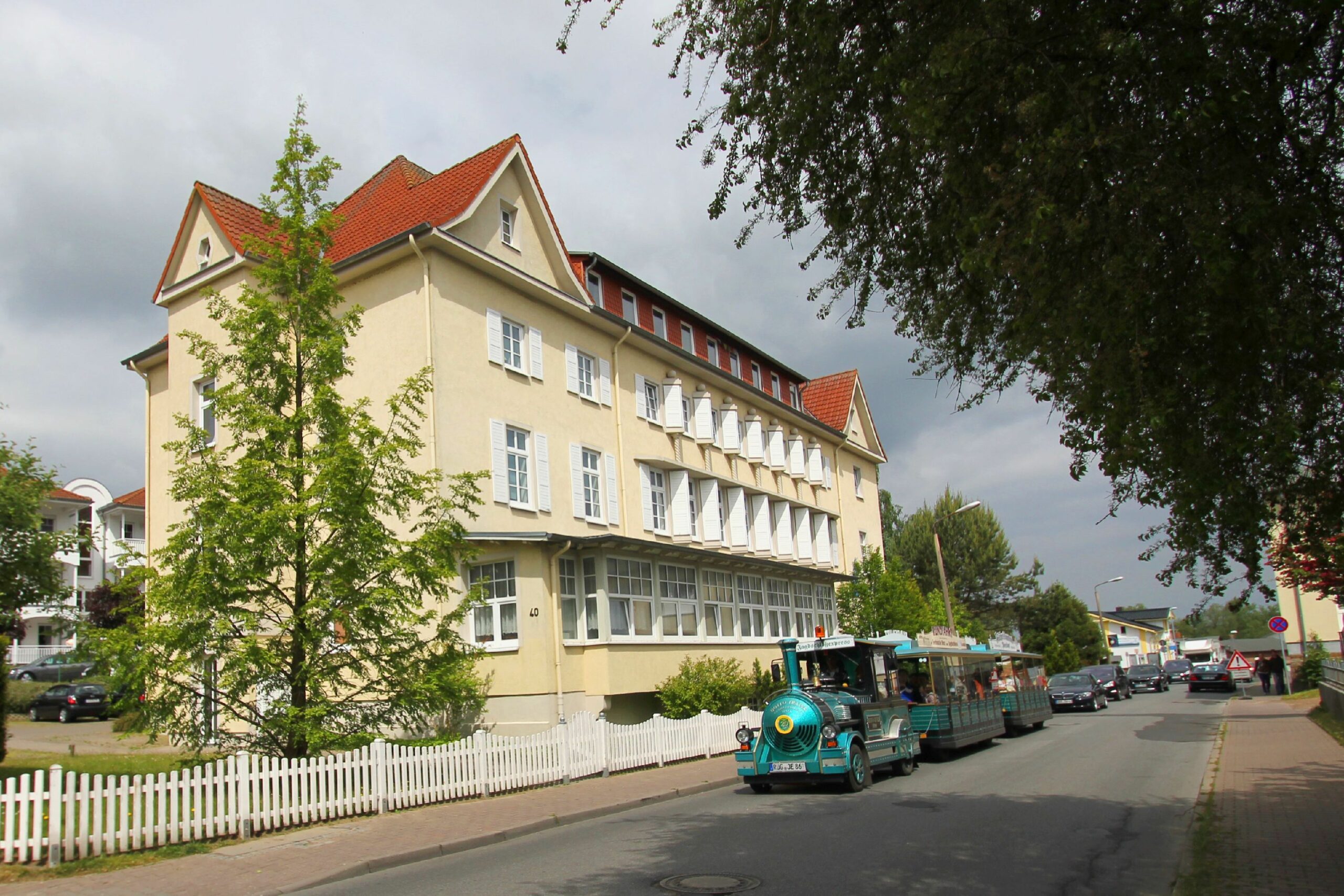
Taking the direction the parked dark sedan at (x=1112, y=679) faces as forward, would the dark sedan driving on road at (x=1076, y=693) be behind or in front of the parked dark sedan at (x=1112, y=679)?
in front

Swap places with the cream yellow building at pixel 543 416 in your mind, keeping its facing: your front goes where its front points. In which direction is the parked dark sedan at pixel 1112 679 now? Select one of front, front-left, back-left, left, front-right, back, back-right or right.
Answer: left

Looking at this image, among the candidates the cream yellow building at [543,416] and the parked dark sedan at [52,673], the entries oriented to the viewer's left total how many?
1

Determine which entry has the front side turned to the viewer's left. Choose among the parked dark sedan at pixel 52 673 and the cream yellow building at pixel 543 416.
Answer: the parked dark sedan

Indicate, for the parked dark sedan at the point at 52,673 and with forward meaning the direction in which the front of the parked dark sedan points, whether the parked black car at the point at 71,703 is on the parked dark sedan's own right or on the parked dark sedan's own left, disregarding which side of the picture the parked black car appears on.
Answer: on the parked dark sedan's own left

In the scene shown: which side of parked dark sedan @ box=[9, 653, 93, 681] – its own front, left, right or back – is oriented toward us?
left

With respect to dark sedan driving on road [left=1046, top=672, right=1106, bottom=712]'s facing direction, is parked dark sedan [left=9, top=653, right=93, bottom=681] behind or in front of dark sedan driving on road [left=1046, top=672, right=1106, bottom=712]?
in front

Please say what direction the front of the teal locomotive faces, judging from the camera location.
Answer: facing the viewer and to the left of the viewer

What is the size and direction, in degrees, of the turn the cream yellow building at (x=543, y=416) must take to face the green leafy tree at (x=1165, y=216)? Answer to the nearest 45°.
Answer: approximately 45° to its right

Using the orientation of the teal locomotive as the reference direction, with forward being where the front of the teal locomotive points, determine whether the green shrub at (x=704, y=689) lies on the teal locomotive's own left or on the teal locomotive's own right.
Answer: on the teal locomotive's own right

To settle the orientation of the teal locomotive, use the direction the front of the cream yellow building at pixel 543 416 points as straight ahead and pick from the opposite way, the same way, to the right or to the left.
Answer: to the right

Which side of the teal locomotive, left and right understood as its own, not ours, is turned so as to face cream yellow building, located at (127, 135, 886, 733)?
right
